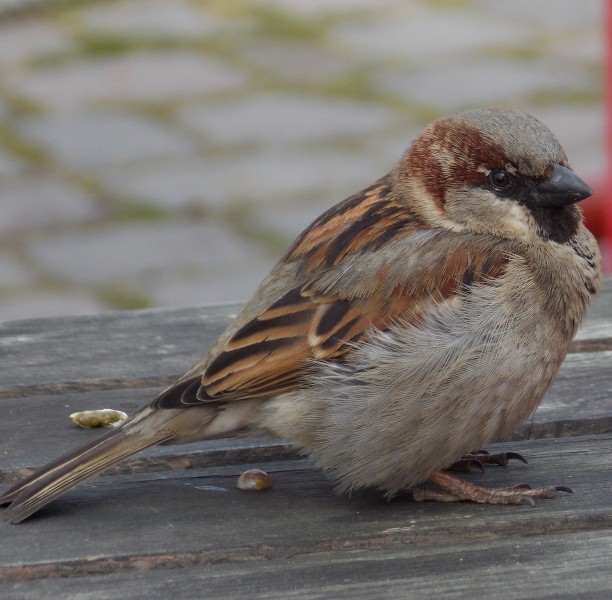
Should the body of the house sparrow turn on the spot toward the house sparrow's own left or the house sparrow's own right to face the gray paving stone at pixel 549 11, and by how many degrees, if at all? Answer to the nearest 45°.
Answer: approximately 90° to the house sparrow's own left

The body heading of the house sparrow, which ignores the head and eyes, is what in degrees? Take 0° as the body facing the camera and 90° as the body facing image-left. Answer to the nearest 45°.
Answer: approximately 270°

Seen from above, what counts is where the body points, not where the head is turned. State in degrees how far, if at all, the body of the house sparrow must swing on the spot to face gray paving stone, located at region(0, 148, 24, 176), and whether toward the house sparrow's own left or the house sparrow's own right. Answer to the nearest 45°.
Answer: approximately 90° to the house sparrow's own left

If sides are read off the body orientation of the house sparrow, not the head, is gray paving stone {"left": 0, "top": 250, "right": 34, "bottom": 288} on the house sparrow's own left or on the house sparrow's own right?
on the house sparrow's own left

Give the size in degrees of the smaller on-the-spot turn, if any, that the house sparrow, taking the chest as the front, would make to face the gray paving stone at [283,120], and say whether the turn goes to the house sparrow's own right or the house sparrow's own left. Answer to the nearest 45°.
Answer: approximately 90° to the house sparrow's own left
